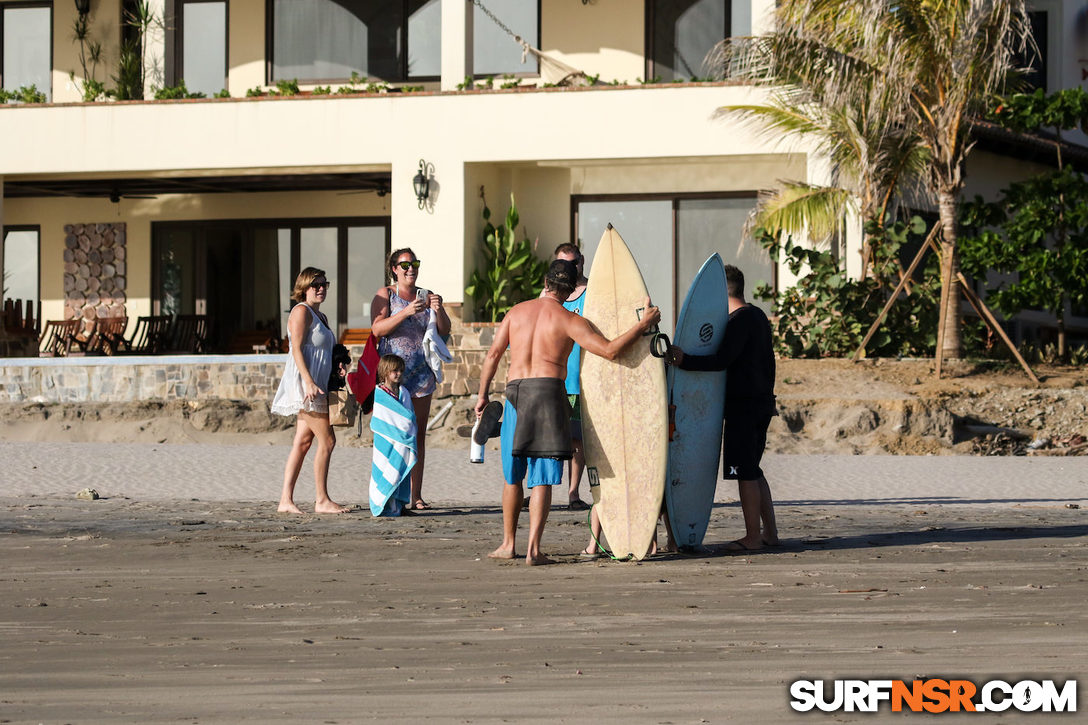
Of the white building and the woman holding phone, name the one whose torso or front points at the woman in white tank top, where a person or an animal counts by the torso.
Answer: the white building

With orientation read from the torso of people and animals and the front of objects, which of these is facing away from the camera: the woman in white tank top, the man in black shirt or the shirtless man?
the shirtless man

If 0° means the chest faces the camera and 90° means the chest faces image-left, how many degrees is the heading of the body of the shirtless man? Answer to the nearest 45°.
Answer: approximately 180°

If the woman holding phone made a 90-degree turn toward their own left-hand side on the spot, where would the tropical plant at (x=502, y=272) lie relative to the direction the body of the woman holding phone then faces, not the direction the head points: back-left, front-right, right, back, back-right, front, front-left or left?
front-left

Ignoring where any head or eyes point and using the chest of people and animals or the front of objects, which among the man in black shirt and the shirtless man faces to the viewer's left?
the man in black shirt

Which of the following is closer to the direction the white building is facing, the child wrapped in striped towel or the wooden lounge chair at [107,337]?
the child wrapped in striped towel

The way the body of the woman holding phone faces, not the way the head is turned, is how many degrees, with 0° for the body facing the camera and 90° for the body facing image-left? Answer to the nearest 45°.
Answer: approximately 315°

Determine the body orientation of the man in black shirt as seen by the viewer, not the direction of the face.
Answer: to the viewer's left

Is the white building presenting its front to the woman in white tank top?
yes

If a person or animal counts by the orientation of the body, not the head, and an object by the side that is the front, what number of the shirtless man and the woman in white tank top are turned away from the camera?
1
